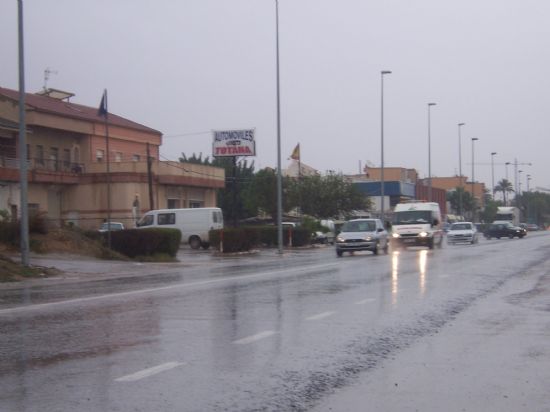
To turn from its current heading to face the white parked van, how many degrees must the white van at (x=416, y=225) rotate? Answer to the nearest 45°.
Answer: approximately 45° to its right
